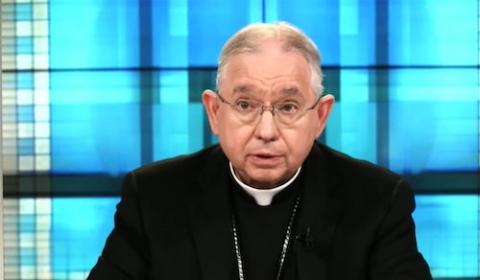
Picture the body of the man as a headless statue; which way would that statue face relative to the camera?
toward the camera

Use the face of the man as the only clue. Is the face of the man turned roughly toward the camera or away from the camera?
toward the camera
